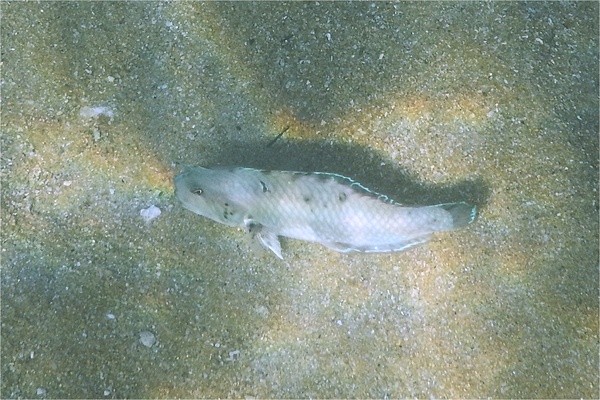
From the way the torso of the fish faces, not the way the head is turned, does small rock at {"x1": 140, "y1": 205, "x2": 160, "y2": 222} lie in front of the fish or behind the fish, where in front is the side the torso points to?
in front

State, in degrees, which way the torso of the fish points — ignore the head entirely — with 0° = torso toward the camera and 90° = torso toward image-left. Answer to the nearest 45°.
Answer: approximately 90°

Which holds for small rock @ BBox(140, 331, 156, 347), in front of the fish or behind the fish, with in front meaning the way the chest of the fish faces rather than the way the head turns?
in front

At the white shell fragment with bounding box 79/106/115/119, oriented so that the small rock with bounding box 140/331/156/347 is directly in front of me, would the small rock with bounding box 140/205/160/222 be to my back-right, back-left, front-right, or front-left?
front-left
